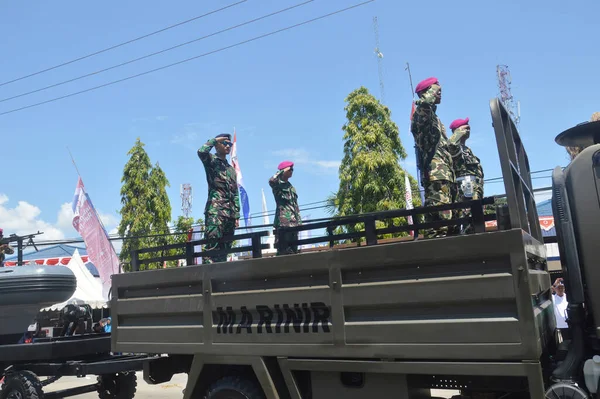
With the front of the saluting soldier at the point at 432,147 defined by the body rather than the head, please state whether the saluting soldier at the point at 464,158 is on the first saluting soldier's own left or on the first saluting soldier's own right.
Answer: on the first saluting soldier's own left

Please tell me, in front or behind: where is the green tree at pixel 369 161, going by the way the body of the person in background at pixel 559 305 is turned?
behind

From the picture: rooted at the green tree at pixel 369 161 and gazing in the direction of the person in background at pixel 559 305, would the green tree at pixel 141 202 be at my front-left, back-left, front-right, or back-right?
back-right
